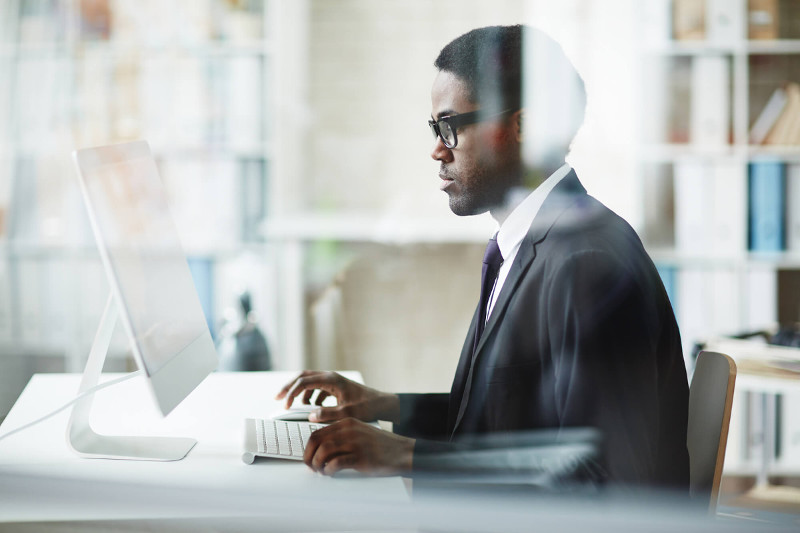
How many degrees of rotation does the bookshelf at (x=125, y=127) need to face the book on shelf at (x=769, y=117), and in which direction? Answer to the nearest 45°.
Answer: approximately 90° to its left

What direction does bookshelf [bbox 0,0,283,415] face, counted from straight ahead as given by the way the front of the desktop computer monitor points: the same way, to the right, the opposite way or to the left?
to the right

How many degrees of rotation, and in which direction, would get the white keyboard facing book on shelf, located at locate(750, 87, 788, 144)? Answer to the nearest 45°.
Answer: approximately 45° to its left

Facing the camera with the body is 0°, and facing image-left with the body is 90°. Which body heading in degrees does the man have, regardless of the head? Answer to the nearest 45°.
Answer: approximately 90°

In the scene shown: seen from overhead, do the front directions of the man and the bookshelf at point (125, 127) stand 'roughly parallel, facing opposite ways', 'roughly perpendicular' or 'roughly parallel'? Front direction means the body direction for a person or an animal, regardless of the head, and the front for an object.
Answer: roughly perpendicular

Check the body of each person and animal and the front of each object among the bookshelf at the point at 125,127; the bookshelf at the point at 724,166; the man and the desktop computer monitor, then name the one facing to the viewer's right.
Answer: the desktop computer monitor

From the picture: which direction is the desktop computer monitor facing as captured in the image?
to the viewer's right

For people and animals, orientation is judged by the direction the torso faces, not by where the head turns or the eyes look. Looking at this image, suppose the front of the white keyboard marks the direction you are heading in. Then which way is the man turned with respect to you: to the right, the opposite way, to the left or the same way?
the opposite way
